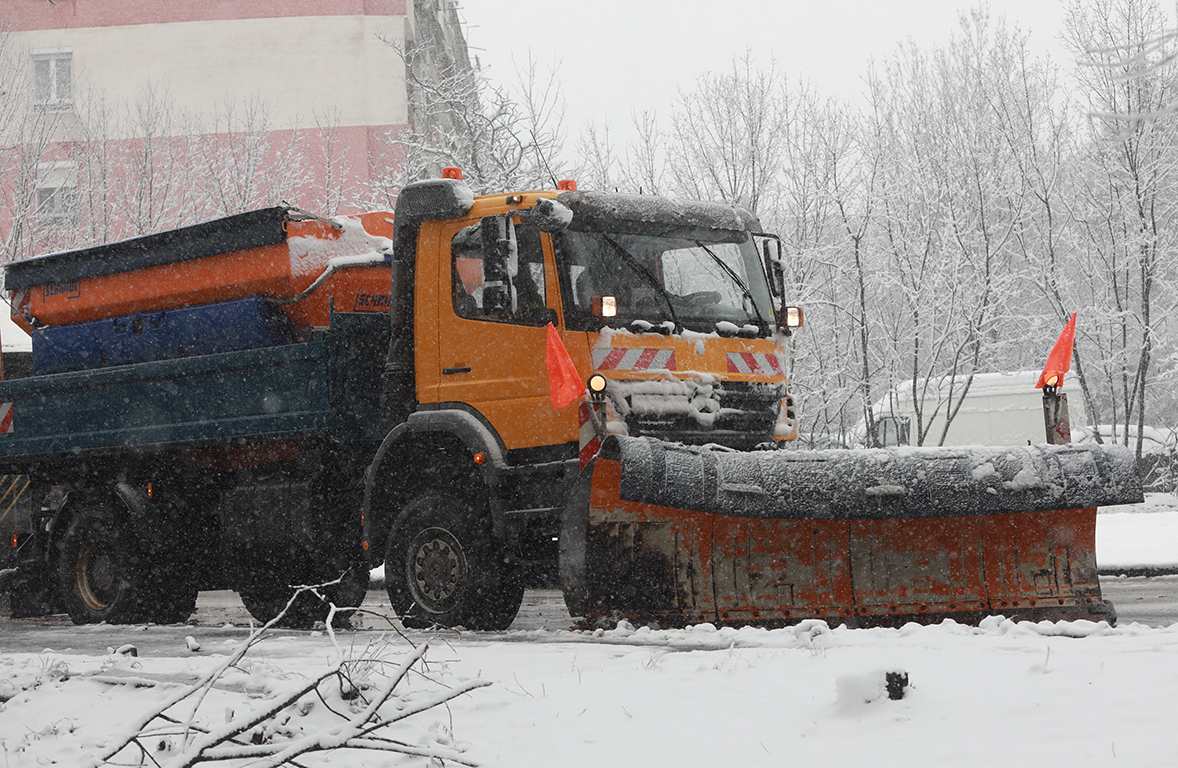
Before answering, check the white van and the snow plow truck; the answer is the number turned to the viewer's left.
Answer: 1

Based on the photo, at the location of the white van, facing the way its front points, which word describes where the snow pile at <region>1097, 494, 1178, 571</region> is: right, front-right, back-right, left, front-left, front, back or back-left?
left

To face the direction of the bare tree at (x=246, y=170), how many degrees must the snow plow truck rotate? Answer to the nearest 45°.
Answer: approximately 135° to its left

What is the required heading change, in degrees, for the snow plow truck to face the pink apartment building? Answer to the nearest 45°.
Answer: approximately 135° to its left

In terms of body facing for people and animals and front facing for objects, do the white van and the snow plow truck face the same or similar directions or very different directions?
very different directions

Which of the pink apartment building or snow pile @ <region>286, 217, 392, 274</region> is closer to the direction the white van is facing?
the pink apartment building

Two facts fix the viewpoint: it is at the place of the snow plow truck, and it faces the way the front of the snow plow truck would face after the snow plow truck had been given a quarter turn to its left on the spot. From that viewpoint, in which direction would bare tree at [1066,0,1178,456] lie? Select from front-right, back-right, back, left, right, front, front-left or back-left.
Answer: front

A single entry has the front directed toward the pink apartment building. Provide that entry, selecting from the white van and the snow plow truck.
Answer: the white van

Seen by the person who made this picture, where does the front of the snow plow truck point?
facing the viewer and to the right of the viewer

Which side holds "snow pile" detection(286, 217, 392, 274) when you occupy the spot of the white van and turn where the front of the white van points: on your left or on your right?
on your left

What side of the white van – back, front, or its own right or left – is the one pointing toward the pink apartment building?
front

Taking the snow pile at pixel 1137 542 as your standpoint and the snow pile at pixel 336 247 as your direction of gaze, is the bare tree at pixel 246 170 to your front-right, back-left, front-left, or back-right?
front-right

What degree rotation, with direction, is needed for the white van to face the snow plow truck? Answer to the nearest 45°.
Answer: approximately 90° to its left

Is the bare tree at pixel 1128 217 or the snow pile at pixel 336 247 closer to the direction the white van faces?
the snow pile

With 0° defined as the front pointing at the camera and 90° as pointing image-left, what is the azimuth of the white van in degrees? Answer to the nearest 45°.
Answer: approximately 90°
